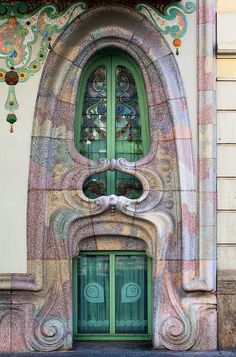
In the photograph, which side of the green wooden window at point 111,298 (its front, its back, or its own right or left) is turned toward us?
front
